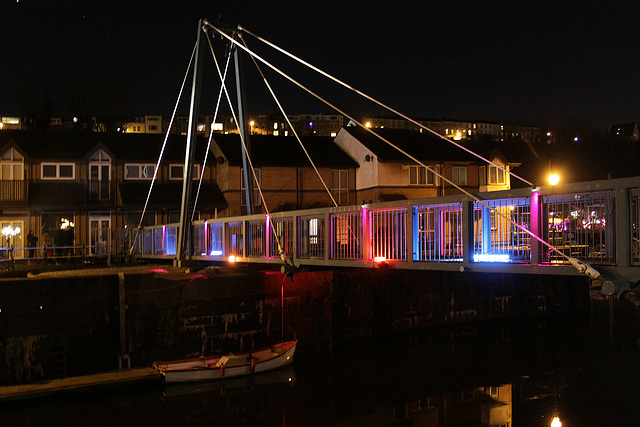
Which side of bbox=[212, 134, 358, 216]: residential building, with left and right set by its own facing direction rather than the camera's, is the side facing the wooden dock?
front

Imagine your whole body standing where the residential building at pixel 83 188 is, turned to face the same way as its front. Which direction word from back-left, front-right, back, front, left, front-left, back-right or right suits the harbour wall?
front

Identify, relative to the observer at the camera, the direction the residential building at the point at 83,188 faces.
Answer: facing the viewer

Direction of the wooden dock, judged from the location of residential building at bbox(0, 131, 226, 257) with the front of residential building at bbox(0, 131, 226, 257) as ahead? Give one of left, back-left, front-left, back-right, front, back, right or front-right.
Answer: front

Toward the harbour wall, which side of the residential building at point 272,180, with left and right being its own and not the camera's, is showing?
front

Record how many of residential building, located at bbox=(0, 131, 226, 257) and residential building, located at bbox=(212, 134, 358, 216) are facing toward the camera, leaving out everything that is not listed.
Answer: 2

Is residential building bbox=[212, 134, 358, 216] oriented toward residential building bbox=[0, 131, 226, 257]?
no

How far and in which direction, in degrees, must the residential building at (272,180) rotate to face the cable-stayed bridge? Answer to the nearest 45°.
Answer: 0° — it already faces it

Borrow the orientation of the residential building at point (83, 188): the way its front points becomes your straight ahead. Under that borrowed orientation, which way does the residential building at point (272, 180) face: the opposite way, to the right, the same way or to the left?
the same way

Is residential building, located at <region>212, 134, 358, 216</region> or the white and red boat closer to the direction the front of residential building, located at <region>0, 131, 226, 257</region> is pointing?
the white and red boat

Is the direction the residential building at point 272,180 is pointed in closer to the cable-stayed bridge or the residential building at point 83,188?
the cable-stayed bridge

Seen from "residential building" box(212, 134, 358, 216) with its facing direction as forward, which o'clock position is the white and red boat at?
The white and red boat is roughly at 12 o'clock from the residential building.
